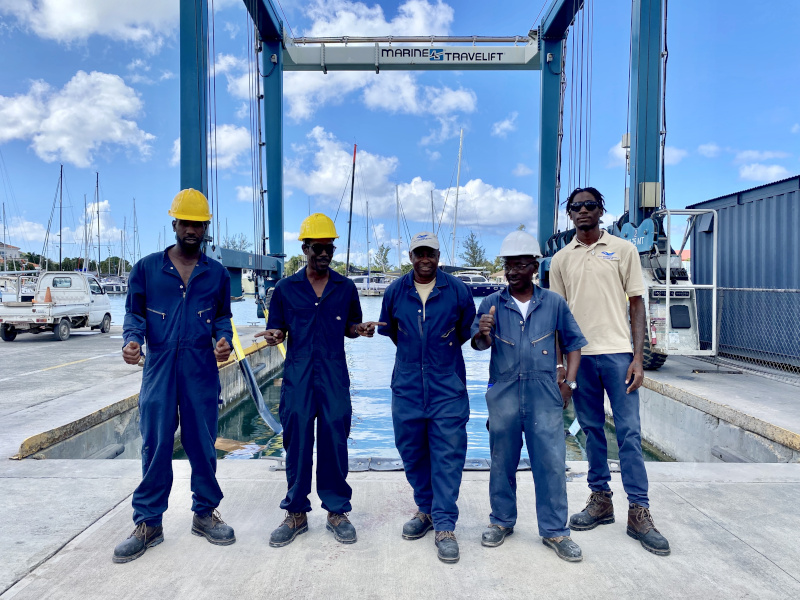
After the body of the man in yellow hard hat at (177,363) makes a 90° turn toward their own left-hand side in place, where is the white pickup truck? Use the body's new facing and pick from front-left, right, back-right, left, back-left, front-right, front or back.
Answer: left

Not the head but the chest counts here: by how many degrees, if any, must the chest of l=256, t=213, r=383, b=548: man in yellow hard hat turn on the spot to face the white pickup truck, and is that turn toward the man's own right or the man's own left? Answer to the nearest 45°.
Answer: approximately 135° to the man's own right

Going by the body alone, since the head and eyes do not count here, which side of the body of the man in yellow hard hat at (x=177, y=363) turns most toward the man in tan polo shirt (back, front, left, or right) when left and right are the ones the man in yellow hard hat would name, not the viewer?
left

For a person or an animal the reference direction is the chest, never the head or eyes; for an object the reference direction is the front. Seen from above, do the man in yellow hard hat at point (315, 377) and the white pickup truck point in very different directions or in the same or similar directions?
very different directions

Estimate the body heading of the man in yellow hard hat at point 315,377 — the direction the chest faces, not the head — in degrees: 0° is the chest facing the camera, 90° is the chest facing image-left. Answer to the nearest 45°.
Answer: approximately 0°

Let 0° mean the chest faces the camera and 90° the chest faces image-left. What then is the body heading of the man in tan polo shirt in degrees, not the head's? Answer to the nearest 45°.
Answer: approximately 0°

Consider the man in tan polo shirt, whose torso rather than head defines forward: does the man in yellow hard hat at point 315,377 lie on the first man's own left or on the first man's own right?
on the first man's own right
